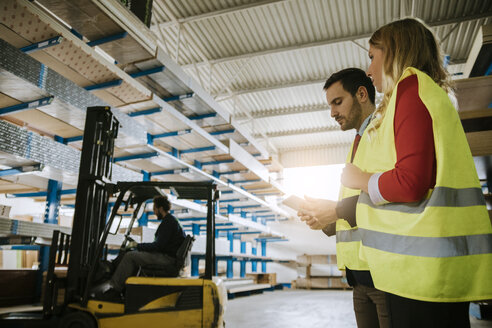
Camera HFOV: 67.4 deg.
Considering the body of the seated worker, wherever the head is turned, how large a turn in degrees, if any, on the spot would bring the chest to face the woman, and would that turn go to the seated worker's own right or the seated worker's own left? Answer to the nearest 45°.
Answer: approximately 90° to the seated worker's own left

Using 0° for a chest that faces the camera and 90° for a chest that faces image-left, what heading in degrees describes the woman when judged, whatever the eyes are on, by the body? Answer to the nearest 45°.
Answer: approximately 90°

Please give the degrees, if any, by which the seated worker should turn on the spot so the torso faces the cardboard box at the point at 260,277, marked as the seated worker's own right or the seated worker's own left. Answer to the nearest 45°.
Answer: approximately 135° to the seated worker's own right

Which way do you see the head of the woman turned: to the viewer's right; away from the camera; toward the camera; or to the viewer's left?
to the viewer's left

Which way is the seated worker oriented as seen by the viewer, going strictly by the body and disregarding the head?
to the viewer's left

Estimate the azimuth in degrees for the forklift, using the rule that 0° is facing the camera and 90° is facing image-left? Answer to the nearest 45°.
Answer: approximately 90°

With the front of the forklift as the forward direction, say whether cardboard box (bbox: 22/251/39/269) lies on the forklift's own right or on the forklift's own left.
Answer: on the forklift's own right

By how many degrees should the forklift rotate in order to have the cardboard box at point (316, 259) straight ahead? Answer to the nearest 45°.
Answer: approximately 135° to its right

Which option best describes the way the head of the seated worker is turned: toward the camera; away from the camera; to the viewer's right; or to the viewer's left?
to the viewer's left
